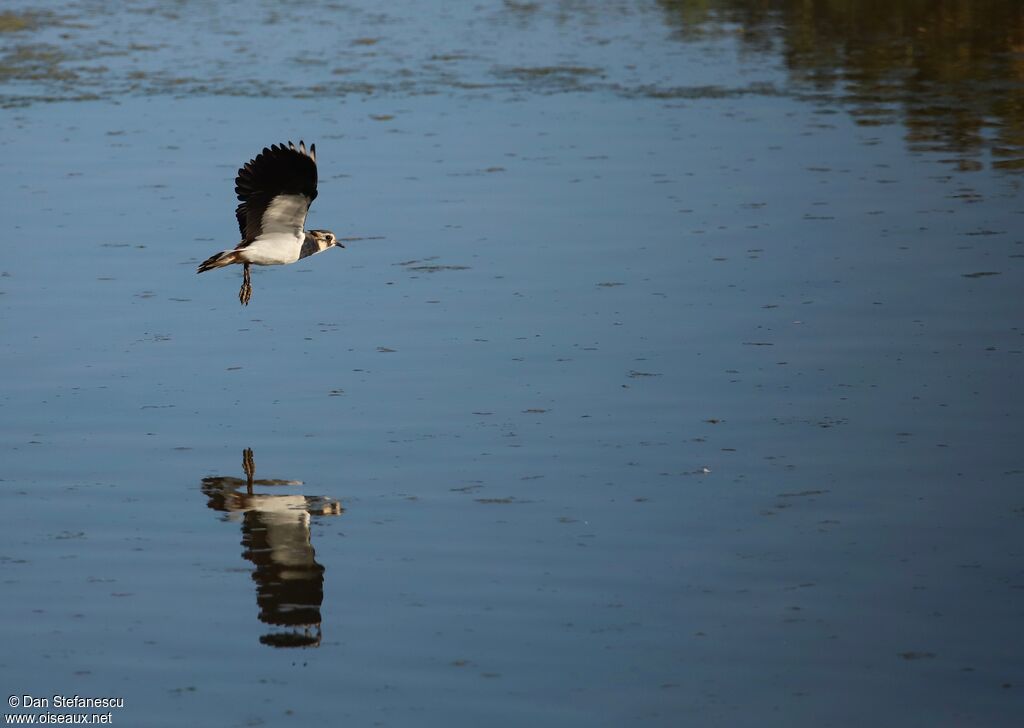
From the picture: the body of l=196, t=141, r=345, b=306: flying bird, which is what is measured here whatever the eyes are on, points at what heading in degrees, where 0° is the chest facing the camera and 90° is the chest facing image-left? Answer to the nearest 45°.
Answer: approximately 270°
